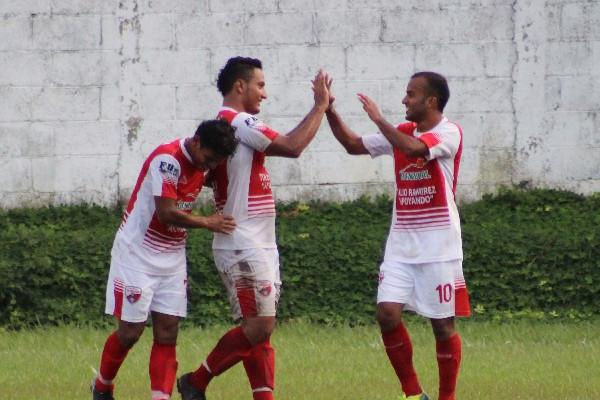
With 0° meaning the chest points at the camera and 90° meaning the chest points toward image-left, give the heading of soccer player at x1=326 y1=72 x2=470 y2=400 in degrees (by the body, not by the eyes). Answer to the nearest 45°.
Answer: approximately 45°

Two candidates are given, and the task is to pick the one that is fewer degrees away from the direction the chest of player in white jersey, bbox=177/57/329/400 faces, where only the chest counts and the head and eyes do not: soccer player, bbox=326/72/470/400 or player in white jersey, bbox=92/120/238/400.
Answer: the soccer player

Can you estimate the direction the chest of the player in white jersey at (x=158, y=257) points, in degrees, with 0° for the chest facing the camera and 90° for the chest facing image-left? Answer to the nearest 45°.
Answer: approximately 315°

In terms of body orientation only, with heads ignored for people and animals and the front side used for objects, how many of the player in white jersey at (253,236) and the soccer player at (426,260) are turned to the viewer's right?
1

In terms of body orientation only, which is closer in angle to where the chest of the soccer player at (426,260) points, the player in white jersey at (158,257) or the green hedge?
the player in white jersey

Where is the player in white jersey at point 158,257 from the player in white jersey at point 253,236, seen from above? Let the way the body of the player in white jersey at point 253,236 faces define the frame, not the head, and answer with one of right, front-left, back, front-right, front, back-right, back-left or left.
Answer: back

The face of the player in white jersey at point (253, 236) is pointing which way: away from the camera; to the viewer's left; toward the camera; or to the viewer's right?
to the viewer's right

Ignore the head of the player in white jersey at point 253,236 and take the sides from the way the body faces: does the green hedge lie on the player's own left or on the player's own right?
on the player's own left

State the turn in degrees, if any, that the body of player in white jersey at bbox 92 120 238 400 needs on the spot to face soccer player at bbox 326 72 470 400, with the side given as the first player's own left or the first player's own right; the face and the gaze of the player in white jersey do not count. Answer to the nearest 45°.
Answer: approximately 45° to the first player's own left

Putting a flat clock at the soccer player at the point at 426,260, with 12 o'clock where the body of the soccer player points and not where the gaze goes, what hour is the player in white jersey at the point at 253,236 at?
The player in white jersey is roughly at 1 o'clock from the soccer player.

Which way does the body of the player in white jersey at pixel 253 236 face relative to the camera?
to the viewer's right
